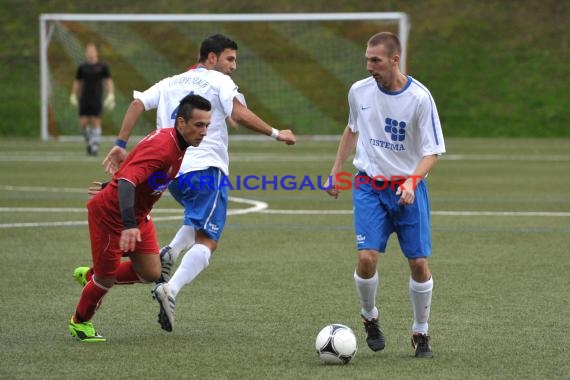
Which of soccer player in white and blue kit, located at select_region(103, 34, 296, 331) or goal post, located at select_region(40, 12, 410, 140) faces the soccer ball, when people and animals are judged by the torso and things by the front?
the goal post

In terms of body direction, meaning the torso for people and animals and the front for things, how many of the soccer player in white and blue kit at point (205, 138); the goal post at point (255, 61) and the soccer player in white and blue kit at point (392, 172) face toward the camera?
2

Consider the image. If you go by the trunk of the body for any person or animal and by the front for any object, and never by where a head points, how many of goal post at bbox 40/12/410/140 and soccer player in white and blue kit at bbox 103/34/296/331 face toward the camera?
1

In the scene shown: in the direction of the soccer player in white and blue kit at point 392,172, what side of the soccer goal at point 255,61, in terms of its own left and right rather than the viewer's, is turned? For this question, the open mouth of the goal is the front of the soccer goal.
front

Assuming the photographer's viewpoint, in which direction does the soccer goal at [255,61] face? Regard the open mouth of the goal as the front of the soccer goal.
facing the viewer

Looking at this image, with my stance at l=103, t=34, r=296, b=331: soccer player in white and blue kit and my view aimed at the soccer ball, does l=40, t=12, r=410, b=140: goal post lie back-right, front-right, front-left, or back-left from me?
back-left

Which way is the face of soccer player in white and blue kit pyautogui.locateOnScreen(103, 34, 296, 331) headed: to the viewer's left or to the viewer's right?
to the viewer's right

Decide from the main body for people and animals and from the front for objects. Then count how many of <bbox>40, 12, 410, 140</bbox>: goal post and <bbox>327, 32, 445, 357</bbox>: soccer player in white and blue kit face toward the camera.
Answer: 2
